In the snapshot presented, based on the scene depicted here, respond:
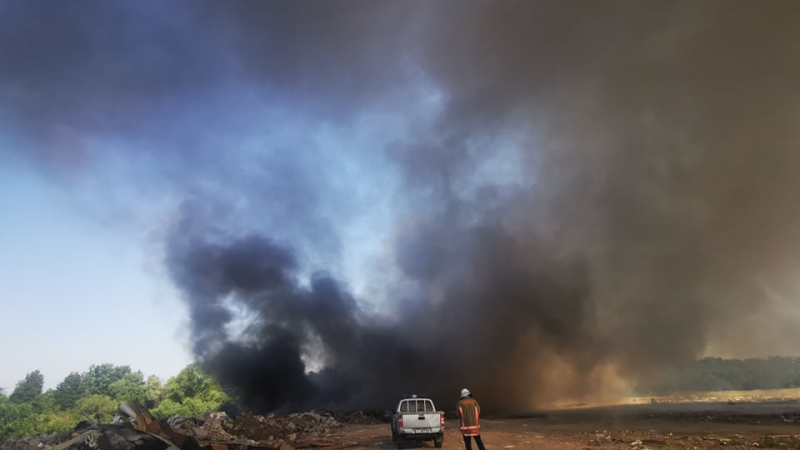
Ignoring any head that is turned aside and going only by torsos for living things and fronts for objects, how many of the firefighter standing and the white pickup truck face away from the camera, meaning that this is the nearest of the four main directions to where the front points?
2

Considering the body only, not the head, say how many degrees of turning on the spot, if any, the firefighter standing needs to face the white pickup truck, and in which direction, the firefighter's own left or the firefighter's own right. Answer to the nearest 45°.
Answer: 0° — they already face it

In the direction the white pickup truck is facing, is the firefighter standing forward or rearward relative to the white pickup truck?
rearward

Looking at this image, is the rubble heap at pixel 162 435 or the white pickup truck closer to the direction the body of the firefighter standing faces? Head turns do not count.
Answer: the white pickup truck

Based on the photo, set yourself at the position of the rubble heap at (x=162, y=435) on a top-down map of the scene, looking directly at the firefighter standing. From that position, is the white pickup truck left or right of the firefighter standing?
left

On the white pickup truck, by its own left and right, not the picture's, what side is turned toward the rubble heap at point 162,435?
left

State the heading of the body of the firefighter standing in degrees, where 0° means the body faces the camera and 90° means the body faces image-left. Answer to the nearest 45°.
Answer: approximately 180°

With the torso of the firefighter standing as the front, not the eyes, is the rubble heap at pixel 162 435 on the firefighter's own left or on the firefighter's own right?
on the firefighter's own left

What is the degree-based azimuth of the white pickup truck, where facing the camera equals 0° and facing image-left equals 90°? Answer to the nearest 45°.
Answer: approximately 180°
